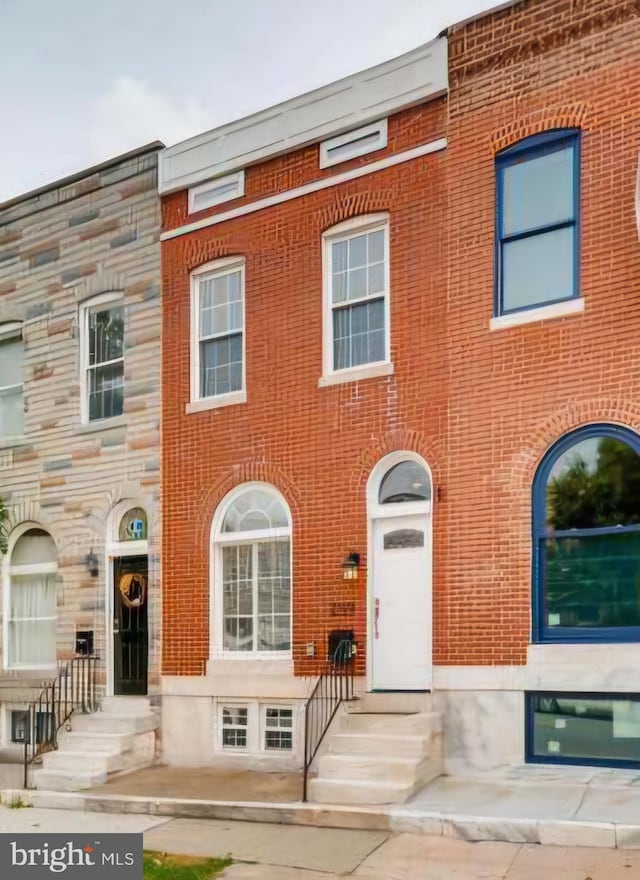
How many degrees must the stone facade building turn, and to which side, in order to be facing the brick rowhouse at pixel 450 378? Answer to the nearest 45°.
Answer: approximately 90° to its left

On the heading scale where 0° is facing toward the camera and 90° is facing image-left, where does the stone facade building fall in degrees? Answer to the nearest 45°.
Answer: approximately 45°

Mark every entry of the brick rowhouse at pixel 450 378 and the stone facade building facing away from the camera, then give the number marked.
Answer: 0

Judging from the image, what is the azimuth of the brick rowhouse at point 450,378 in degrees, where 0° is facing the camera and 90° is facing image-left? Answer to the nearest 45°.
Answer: approximately 45°

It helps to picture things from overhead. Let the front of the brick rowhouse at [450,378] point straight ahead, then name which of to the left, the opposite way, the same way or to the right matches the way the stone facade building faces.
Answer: the same way

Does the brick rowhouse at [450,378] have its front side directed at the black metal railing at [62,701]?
no
